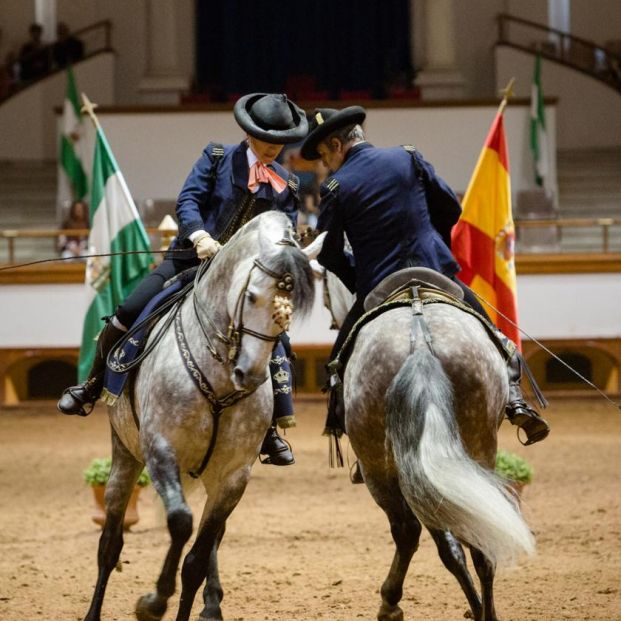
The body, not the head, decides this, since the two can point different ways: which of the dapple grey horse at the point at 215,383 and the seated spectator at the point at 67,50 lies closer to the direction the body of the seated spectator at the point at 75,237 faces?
the dapple grey horse

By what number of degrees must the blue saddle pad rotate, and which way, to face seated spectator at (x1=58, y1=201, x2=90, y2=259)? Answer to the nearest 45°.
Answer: approximately 135° to its left

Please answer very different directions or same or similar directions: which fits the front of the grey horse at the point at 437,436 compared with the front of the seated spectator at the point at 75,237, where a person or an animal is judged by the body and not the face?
very different directions

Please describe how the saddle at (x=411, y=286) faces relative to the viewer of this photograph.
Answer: facing away from the viewer

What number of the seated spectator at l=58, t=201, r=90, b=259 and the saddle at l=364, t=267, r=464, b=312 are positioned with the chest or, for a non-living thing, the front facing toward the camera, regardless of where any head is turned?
1

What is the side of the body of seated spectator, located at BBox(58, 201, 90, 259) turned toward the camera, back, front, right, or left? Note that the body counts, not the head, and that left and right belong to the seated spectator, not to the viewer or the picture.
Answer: front

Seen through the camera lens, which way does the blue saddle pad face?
facing the viewer and to the right of the viewer

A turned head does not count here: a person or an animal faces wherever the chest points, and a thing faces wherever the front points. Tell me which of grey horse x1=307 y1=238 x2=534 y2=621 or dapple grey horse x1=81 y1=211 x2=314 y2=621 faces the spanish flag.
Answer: the grey horse

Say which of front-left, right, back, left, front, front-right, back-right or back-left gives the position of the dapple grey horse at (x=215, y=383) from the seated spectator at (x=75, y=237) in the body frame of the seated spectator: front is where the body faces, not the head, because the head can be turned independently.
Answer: front

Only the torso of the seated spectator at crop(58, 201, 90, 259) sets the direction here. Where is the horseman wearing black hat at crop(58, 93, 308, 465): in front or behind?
in front

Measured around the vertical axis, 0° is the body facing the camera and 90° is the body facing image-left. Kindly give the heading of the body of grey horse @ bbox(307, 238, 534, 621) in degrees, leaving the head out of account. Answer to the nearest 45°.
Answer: approximately 180°

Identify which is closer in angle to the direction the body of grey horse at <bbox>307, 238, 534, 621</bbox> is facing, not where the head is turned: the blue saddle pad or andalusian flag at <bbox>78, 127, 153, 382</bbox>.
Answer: the andalusian flag

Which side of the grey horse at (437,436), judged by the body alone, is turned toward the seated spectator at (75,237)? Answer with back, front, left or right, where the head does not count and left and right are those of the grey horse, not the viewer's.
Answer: front

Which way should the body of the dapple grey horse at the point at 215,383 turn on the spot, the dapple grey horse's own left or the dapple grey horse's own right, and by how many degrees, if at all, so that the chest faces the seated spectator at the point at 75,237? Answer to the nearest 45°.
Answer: approximately 135° to the dapple grey horse's own left

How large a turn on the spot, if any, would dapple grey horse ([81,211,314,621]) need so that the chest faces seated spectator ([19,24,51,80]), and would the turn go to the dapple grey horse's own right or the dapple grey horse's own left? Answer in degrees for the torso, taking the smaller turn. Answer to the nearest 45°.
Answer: approximately 135° to the dapple grey horse's own left

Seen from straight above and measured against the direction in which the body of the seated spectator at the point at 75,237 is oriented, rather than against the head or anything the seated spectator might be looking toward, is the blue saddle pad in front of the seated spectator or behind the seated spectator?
in front
